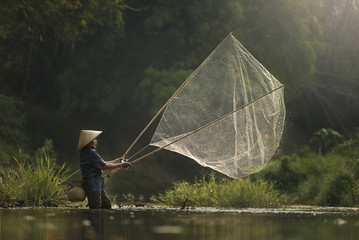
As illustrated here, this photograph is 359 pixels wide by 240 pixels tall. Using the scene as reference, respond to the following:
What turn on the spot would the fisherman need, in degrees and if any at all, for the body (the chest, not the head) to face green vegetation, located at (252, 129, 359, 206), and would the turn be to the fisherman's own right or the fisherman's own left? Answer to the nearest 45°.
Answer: approximately 45° to the fisherman's own left

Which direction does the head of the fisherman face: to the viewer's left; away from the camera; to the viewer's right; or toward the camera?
to the viewer's right

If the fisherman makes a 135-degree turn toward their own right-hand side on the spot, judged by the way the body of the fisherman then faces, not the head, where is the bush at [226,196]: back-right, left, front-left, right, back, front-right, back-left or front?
back

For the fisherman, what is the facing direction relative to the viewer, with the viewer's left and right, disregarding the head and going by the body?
facing to the right of the viewer
